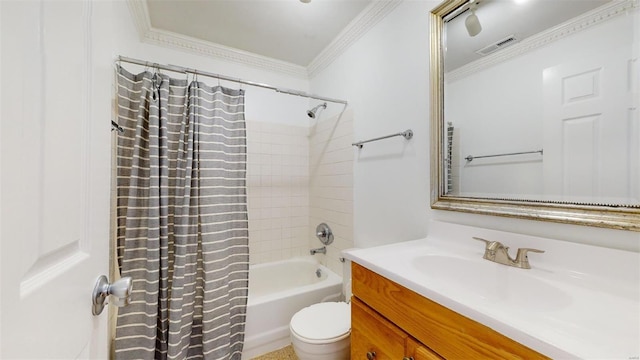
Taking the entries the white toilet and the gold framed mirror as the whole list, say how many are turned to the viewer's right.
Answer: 0

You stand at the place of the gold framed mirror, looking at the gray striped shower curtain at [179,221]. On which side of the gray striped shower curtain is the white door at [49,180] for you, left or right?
left

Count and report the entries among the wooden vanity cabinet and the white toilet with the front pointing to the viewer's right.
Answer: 0

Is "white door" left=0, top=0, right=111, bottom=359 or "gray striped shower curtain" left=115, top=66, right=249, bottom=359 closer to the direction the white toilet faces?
the white door

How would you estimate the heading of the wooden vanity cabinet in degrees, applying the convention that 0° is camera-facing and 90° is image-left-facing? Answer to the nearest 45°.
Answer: approximately 45°

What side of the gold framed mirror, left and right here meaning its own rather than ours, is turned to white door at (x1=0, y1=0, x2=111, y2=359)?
front

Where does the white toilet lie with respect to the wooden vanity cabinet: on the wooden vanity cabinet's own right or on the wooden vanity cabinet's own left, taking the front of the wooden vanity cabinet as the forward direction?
on the wooden vanity cabinet's own right

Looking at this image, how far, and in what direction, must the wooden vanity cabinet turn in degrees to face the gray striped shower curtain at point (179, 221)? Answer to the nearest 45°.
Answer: approximately 45° to its right

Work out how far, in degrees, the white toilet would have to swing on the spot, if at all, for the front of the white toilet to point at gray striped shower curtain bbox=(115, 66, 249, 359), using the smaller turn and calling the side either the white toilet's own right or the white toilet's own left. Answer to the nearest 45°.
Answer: approximately 45° to the white toilet's own right

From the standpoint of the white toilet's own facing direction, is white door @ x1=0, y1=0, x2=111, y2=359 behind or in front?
in front
